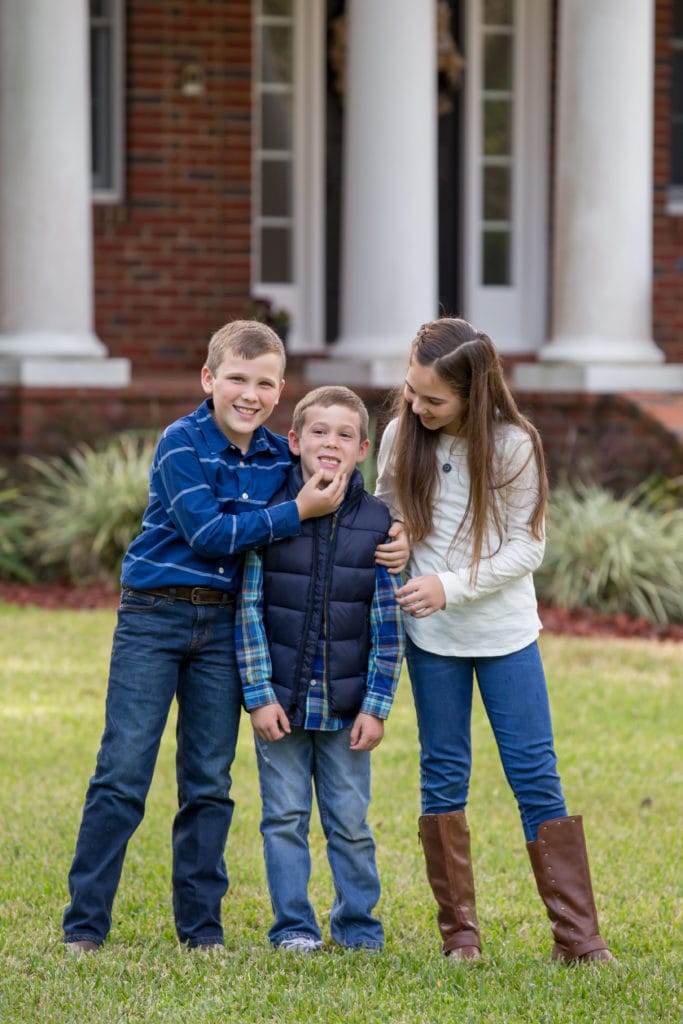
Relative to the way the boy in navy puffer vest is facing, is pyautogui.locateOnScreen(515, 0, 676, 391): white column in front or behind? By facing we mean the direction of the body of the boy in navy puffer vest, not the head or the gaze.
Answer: behind

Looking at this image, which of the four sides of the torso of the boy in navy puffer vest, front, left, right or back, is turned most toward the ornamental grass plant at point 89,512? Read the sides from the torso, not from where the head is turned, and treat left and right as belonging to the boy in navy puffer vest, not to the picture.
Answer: back

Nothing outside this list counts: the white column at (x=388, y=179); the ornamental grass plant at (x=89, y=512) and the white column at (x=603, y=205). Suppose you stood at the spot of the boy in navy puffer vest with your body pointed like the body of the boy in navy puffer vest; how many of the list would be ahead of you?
0

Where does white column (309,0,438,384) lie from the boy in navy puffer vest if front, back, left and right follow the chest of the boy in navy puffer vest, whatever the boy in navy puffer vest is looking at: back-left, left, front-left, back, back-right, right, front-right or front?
back

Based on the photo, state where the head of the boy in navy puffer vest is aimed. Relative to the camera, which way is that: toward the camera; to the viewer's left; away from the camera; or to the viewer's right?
toward the camera

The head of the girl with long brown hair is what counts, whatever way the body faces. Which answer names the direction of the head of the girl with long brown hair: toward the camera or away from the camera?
toward the camera

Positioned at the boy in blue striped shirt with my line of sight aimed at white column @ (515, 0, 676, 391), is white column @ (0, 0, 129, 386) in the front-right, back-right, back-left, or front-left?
front-left

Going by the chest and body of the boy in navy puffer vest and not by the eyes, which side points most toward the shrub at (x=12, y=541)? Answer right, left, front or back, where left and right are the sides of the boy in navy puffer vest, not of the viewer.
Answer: back

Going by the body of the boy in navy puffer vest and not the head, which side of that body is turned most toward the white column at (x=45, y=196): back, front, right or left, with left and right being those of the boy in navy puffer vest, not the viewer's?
back

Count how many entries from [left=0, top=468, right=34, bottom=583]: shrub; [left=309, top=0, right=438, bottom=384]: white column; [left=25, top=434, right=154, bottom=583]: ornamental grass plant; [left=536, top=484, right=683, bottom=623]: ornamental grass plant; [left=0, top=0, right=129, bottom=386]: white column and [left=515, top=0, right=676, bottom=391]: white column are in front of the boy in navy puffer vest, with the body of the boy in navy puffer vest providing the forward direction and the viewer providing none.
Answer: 0

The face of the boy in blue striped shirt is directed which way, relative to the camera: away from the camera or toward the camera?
toward the camera
